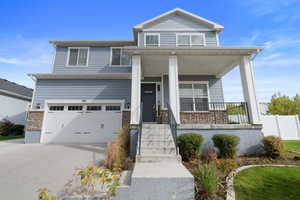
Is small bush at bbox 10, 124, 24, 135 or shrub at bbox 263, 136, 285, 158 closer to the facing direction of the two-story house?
the shrub

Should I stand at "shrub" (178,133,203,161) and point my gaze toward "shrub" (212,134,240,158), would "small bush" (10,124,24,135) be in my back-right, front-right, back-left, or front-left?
back-left

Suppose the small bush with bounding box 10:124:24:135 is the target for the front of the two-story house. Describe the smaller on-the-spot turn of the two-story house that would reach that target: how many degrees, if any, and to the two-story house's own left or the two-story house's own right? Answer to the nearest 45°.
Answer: approximately 135° to the two-story house's own right

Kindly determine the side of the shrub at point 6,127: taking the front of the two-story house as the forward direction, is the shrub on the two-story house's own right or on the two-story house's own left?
on the two-story house's own right

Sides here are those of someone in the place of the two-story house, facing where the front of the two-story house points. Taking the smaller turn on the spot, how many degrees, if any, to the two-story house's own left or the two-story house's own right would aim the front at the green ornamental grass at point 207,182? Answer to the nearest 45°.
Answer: approximately 45° to the two-story house's own left

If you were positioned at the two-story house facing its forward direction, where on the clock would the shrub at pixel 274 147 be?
The shrub is roughly at 10 o'clock from the two-story house.

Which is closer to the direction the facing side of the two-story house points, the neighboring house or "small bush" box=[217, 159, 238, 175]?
the small bush

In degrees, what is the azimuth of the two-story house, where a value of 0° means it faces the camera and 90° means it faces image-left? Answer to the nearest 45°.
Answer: approximately 0°

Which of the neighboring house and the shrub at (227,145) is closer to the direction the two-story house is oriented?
the shrub

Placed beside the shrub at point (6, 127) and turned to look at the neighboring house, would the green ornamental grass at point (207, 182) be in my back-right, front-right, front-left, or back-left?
back-right
